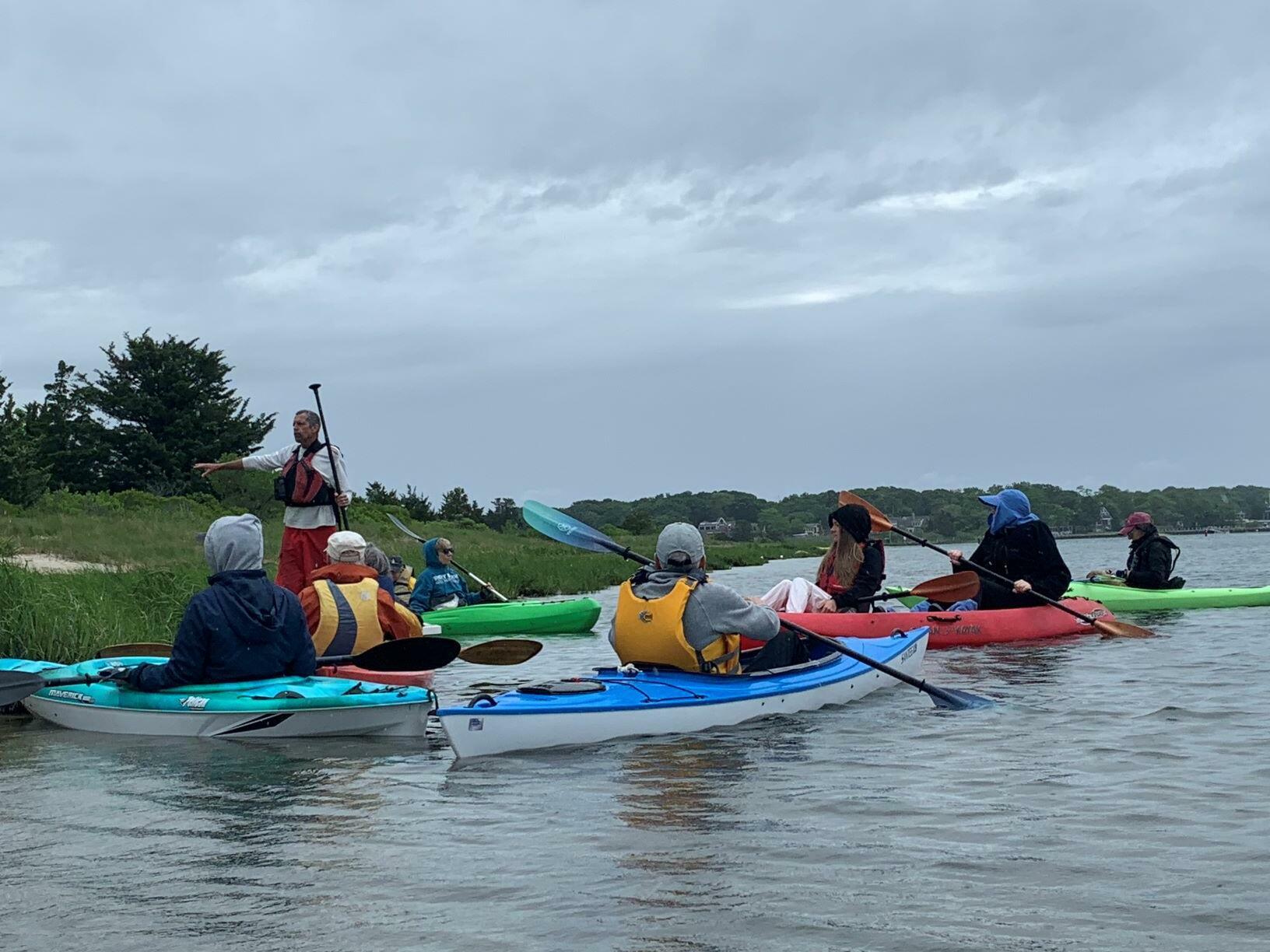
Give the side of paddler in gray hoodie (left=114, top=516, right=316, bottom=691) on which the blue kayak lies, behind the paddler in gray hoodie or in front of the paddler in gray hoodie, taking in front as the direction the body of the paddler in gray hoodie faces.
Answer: behind

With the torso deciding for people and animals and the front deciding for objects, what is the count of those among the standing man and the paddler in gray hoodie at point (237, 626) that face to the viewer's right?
0

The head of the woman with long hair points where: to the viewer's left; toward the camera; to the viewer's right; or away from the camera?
to the viewer's left

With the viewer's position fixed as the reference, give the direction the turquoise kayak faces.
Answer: facing to the left of the viewer

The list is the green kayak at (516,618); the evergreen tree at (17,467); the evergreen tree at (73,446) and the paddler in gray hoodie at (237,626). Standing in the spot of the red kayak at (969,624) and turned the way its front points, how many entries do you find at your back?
0

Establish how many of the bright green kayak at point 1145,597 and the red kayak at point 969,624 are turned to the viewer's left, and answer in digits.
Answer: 2

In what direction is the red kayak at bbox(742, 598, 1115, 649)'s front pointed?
to the viewer's left

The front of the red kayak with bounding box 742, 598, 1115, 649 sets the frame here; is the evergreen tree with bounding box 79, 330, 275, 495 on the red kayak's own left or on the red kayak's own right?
on the red kayak's own right

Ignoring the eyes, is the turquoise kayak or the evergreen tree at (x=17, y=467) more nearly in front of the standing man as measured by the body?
the turquoise kayak

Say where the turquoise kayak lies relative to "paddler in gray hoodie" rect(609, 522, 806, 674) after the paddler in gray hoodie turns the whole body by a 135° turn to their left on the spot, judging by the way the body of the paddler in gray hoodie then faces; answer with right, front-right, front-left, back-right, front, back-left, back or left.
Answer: front

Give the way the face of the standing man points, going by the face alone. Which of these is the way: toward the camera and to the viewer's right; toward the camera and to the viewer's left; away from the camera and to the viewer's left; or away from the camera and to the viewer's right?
toward the camera and to the viewer's left

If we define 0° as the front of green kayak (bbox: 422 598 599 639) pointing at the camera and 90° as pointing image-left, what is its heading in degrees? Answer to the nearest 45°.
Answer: approximately 270°

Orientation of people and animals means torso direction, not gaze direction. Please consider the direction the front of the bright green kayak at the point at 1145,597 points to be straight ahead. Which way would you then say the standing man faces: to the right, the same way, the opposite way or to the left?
to the left

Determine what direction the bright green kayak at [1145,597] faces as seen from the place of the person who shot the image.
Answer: facing to the left of the viewer

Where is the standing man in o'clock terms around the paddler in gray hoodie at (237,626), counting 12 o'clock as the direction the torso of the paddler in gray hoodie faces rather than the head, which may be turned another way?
The standing man is roughly at 2 o'clock from the paddler in gray hoodie.

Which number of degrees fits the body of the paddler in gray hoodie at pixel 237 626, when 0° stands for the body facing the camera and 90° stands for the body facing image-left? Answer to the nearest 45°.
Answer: approximately 135°

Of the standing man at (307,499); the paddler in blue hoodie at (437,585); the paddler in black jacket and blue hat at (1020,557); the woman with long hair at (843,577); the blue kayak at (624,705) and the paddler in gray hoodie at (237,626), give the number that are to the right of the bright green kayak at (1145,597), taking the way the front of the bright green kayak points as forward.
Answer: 0

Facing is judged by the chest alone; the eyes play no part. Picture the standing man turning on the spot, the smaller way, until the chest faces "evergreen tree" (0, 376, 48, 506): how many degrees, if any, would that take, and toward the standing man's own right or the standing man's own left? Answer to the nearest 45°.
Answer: approximately 135° to the standing man's own right
